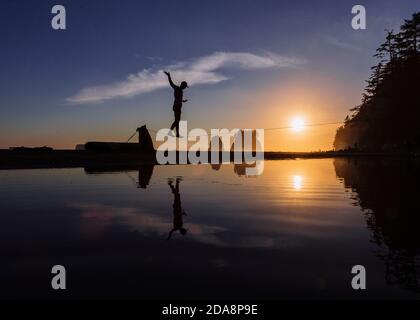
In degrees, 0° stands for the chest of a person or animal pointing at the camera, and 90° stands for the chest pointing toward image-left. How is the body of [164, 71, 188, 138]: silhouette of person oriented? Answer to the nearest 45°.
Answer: approximately 270°
